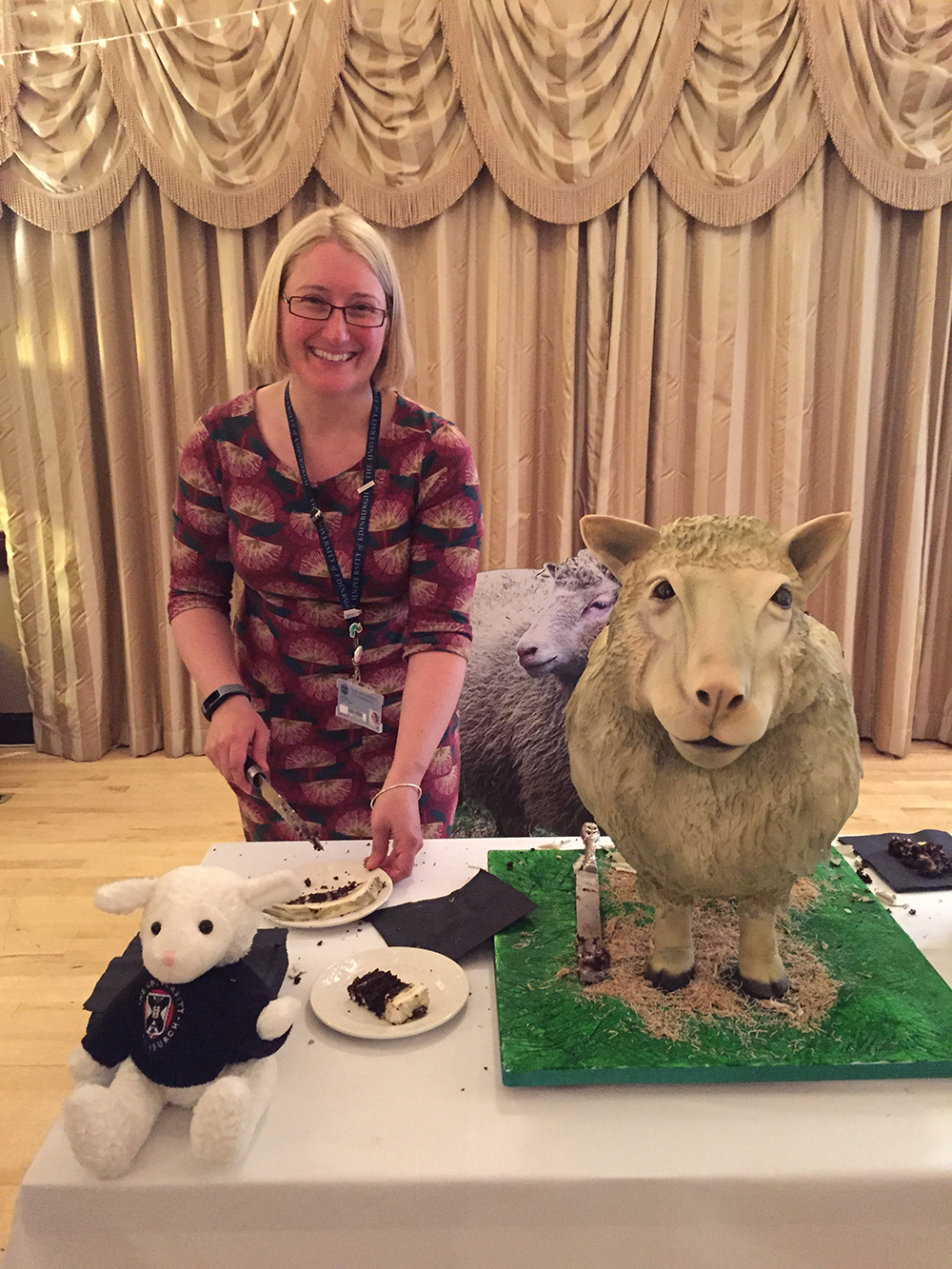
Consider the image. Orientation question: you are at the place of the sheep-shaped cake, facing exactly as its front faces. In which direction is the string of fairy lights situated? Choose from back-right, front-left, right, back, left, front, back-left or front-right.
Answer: back-right

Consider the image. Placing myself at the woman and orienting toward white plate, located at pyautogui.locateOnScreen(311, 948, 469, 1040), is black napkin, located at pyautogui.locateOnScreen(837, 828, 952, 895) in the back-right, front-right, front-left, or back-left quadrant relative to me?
front-left

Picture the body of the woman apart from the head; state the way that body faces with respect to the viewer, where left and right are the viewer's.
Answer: facing the viewer

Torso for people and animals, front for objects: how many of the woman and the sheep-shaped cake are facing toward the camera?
2

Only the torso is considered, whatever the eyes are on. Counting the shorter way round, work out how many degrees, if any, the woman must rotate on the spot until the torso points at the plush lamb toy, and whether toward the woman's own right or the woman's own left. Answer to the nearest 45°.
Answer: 0° — they already face it

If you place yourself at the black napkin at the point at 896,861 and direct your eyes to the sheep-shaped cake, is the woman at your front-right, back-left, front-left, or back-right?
front-right

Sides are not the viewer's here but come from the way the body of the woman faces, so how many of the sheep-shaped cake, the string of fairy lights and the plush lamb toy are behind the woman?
1

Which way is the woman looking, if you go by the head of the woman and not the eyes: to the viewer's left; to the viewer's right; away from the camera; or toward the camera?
toward the camera

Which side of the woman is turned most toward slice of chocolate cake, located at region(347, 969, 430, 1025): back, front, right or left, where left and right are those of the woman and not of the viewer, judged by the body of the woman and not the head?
front

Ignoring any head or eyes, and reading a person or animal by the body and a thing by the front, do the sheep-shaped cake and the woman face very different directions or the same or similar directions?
same or similar directions

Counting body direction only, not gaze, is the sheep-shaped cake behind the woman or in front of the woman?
in front

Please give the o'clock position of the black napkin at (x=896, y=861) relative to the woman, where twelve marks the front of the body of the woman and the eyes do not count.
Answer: The black napkin is roughly at 10 o'clock from the woman.
